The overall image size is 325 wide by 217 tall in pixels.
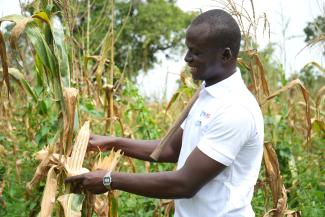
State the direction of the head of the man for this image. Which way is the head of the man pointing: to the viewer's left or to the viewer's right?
to the viewer's left

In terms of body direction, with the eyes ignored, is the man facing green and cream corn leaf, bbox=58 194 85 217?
yes

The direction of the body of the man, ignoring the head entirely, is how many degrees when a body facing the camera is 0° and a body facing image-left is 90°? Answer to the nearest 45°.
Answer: approximately 90°

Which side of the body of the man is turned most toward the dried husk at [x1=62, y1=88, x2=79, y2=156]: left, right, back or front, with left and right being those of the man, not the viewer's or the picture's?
front

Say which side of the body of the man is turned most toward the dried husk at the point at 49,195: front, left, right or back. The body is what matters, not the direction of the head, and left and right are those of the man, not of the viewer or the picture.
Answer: front

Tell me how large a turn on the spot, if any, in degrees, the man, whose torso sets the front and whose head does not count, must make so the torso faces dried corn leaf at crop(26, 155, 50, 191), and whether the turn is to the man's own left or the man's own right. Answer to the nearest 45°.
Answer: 0° — they already face it
